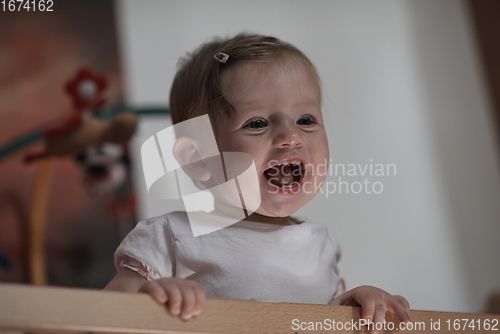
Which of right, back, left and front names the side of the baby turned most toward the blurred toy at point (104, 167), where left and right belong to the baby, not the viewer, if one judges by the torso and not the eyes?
back

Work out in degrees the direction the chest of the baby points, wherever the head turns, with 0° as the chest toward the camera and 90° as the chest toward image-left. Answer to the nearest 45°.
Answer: approximately 315°

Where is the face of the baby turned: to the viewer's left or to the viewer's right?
to the viewer's right
